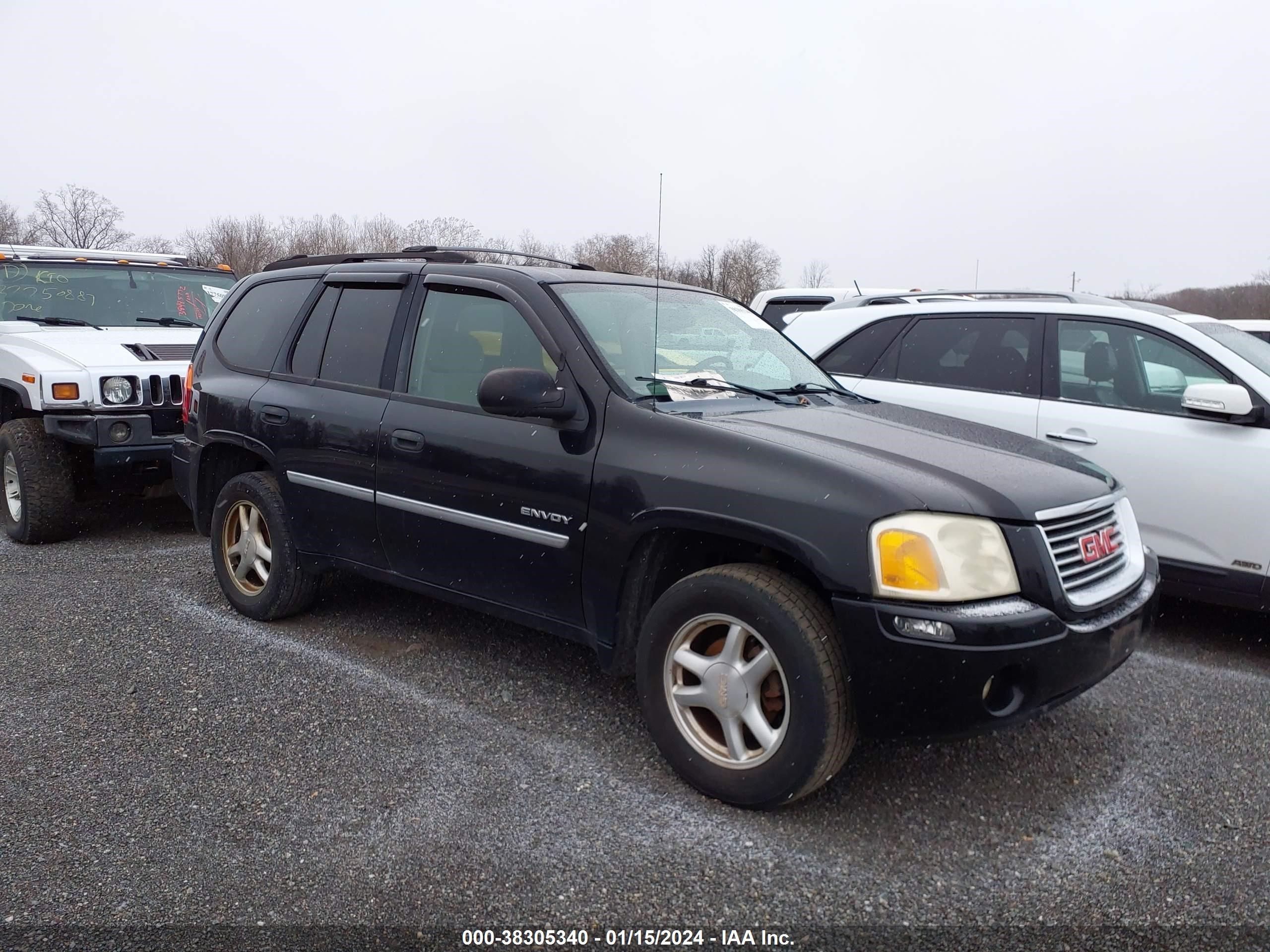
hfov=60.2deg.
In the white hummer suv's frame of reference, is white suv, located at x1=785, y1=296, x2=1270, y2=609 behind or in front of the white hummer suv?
in front

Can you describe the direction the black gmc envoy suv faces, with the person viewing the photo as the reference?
facing the viewer and to the right of the viewer

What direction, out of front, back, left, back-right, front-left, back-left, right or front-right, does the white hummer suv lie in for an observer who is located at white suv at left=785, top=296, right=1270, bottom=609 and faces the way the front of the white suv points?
back-right

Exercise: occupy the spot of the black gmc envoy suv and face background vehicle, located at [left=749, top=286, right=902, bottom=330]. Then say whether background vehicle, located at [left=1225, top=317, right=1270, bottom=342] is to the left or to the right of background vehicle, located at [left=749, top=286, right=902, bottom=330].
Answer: right

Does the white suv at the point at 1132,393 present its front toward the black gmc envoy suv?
no

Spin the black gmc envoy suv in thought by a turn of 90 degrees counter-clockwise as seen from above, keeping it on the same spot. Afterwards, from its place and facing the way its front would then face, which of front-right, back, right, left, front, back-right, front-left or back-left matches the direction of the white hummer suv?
left

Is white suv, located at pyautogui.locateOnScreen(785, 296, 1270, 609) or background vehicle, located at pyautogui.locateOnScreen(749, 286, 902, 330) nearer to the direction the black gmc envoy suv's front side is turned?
the white suv

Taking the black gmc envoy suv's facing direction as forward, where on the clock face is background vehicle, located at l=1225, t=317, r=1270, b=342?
The background vehicle is roughly at 9 o'clock from the black gmc envoy suv.

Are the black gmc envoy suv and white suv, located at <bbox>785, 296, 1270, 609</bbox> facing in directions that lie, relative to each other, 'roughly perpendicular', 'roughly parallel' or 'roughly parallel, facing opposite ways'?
roughly parallel

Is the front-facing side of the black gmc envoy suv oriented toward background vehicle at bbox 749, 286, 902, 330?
no

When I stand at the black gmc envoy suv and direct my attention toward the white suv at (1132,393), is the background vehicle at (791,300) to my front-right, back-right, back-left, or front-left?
front-left
